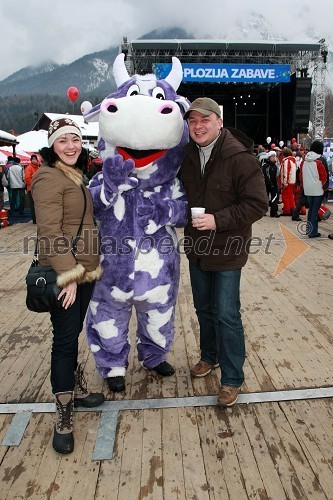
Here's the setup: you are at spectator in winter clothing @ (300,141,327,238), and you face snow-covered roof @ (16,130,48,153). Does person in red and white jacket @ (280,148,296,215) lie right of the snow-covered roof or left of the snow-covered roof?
right

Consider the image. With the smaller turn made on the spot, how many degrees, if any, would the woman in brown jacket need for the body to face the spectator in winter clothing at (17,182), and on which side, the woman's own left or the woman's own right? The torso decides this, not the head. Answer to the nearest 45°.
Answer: approximately 135° to the woman's own left

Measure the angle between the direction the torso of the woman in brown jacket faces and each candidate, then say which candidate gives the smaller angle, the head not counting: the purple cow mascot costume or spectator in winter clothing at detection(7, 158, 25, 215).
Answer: the purple cow mascot costume

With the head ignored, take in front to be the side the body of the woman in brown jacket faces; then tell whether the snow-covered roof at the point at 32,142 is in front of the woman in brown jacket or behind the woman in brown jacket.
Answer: behind

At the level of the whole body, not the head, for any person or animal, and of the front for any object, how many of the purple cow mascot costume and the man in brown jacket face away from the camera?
0

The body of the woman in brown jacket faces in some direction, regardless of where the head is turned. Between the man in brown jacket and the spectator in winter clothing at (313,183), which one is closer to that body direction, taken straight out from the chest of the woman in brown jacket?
the man in brown jacket

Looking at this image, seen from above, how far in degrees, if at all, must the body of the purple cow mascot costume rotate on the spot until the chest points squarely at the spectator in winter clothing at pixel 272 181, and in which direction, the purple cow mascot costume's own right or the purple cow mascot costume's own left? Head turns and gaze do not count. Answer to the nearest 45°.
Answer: approximately 135° to the purple cow mascot costume's own left

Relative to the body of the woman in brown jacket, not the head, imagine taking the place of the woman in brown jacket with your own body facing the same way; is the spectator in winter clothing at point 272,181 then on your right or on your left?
on your left

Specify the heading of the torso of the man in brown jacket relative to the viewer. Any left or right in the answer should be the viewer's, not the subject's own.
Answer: facing the viewer and to the left of the viewer

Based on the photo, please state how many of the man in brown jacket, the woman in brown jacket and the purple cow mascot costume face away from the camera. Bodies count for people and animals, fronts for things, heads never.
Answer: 0

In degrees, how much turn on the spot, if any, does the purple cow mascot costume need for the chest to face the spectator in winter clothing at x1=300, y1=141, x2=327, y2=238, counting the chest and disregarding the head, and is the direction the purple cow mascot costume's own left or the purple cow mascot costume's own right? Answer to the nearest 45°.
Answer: approximately 135° to the purple cow mascot costume's own left

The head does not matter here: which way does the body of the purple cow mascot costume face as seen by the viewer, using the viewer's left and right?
facing the viewer

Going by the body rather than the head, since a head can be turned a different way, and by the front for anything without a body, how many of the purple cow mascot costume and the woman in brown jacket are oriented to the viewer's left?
0

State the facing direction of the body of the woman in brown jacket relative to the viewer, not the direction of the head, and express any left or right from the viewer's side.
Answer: facing the viewer and to the right of the viewer

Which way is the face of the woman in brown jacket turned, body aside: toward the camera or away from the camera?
toward the camera
